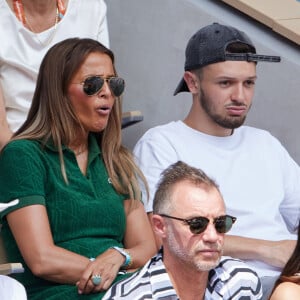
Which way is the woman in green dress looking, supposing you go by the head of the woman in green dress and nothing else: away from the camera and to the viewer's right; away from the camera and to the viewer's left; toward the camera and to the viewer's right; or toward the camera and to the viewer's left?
toward the camera and to the viewer's right

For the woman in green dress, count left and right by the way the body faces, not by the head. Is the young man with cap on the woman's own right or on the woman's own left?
on the woman's own left

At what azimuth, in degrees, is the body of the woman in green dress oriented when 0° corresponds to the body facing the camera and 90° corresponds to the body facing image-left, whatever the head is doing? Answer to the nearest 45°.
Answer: approximately 315°

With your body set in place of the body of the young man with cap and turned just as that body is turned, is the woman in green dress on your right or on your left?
on your right

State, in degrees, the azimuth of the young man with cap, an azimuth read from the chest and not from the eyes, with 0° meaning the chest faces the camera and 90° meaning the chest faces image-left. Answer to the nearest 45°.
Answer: approximately 315°
